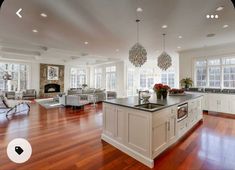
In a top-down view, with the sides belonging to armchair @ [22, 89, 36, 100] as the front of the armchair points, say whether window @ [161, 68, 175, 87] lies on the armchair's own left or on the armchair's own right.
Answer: on the armchair's own left

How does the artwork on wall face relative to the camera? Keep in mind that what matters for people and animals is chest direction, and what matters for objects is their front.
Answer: toward the camera

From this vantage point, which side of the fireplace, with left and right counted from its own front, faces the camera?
front

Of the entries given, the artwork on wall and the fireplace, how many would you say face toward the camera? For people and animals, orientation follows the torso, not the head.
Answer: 2

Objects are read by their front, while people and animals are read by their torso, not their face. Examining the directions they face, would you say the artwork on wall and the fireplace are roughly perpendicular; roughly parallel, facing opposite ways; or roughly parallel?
roughly parallel

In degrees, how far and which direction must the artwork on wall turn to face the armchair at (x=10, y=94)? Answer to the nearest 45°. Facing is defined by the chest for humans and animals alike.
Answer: approximately 45° to its right

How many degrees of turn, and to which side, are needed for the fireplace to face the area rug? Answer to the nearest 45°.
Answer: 0° — it already faces it

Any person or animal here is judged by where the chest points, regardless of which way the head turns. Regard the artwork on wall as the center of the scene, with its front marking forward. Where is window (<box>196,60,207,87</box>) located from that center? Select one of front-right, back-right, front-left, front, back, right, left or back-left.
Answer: front-left

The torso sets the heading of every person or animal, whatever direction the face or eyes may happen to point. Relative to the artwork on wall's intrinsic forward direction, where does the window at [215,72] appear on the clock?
The window is roughly at 11 o'clock from the artwork on wall.

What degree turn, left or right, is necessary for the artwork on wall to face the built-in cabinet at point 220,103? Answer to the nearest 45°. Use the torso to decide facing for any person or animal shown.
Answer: approximately 45° to its left

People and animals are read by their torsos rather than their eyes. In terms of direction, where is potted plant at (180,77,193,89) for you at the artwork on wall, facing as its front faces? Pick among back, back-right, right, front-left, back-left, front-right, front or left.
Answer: front-left

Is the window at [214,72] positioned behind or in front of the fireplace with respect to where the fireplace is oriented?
in front

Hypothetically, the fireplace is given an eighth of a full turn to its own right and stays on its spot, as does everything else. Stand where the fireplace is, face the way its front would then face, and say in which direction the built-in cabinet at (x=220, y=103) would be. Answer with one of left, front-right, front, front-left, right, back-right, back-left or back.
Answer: left

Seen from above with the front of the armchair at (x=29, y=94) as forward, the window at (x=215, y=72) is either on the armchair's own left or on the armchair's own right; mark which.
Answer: on the armchair's own left

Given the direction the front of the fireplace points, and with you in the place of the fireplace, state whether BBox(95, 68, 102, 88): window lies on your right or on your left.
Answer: on your left
